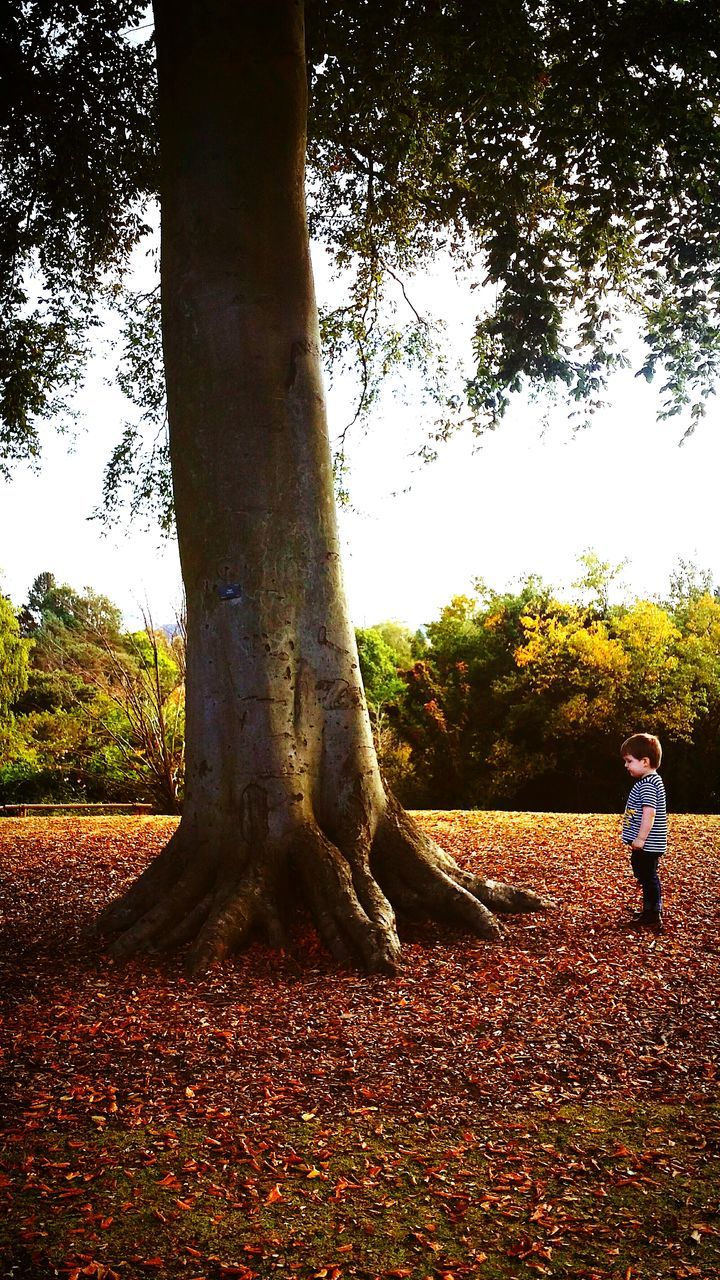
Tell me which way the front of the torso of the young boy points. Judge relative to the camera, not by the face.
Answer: to the viewer's left

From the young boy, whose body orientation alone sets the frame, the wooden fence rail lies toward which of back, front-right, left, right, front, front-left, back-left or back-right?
front-right

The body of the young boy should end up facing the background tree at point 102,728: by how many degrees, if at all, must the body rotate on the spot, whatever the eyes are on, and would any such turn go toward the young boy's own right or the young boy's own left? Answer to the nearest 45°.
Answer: approximately 45° to the young boy's own right

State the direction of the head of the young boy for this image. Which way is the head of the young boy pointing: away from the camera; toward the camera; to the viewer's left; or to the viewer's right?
to the viewer's left
